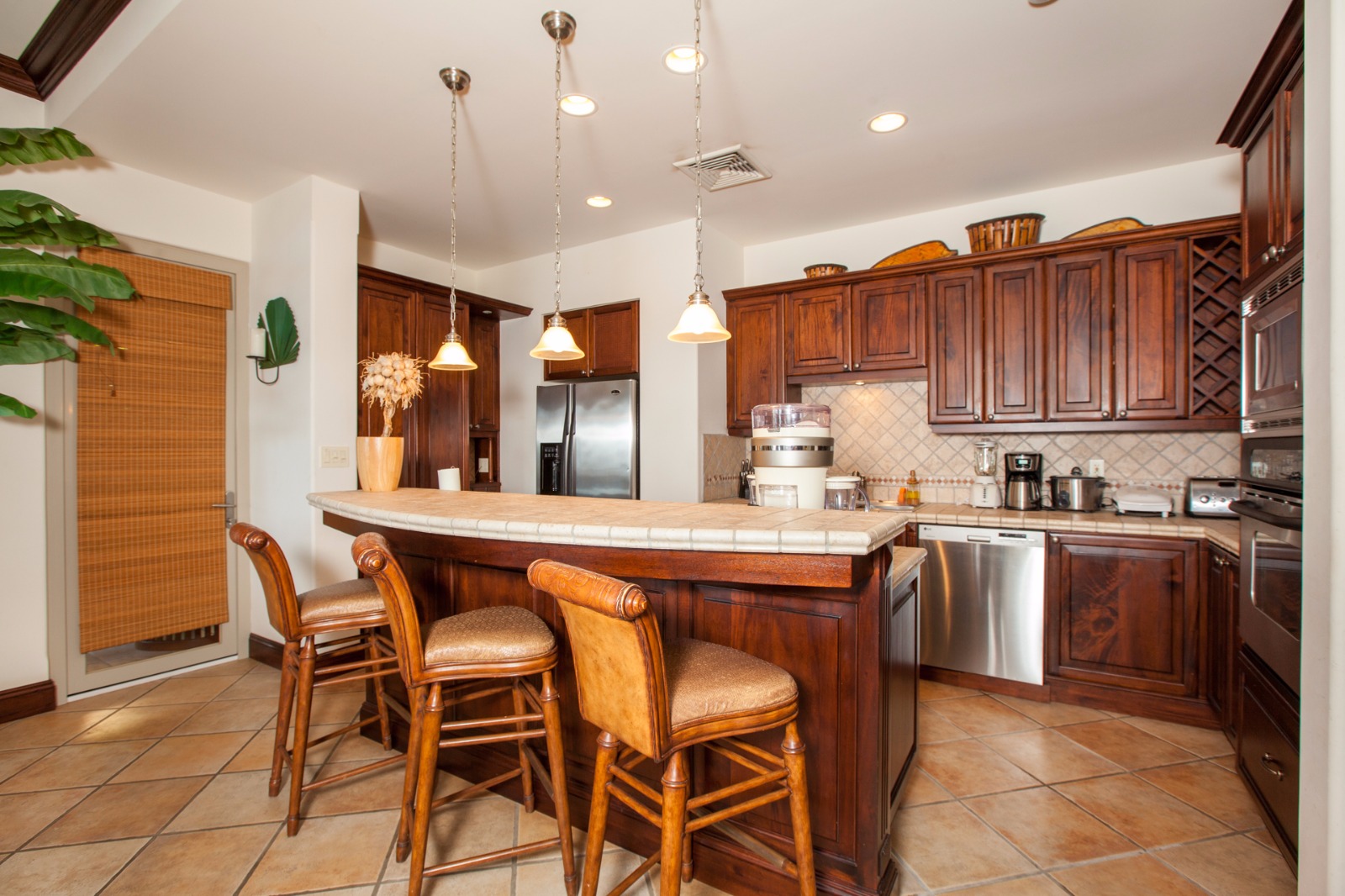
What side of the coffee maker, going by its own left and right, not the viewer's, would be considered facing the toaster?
left

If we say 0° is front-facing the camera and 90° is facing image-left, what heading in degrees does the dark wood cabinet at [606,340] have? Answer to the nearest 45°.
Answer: approximately 45°

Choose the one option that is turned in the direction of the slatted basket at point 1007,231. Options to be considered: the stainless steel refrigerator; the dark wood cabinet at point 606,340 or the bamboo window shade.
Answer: the bamboo window shade

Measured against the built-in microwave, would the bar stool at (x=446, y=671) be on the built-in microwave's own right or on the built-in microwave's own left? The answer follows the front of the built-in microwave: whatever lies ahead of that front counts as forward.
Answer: on the built-in microwave's own left

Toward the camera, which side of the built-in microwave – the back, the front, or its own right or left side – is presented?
left

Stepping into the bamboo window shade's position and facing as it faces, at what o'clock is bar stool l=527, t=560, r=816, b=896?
The bar stool is roughly at 1 o'clock from the bamboo window shade.

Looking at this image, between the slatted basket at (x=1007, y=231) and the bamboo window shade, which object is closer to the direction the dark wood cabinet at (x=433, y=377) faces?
the slatted basket

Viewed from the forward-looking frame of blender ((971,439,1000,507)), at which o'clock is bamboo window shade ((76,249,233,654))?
The bamboo window shade is roughly at 2 o'clock from the blender.

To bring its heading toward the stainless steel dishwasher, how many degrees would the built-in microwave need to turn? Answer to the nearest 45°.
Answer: approximately 45° to its right

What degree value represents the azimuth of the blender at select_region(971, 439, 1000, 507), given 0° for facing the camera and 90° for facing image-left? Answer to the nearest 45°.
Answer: approximately 0°

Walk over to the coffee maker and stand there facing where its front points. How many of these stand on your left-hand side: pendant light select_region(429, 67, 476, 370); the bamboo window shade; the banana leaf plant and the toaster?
1

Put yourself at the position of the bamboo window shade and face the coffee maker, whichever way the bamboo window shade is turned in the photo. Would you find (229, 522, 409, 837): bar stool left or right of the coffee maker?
right

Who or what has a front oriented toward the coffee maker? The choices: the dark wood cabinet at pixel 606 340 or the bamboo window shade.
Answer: the bamboo window shade

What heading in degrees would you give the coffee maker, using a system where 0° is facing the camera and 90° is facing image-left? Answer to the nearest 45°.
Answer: approximately 0°
